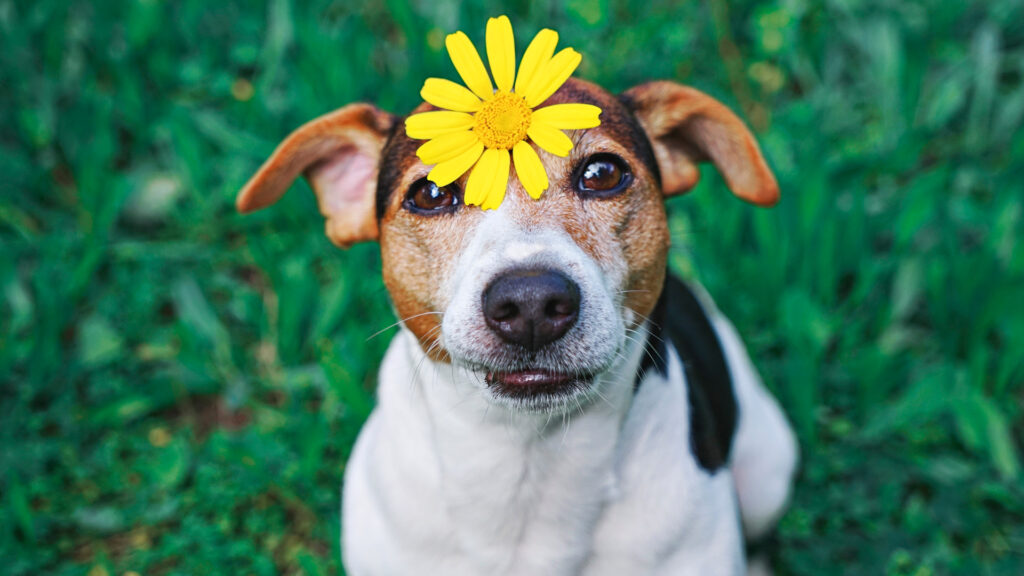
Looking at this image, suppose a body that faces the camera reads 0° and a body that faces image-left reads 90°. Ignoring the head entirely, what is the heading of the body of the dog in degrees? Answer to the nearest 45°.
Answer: approximately 0°
